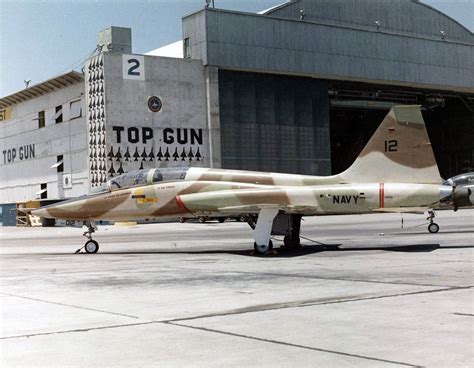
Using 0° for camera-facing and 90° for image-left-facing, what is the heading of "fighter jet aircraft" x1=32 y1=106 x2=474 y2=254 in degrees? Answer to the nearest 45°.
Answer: approximately 90°
